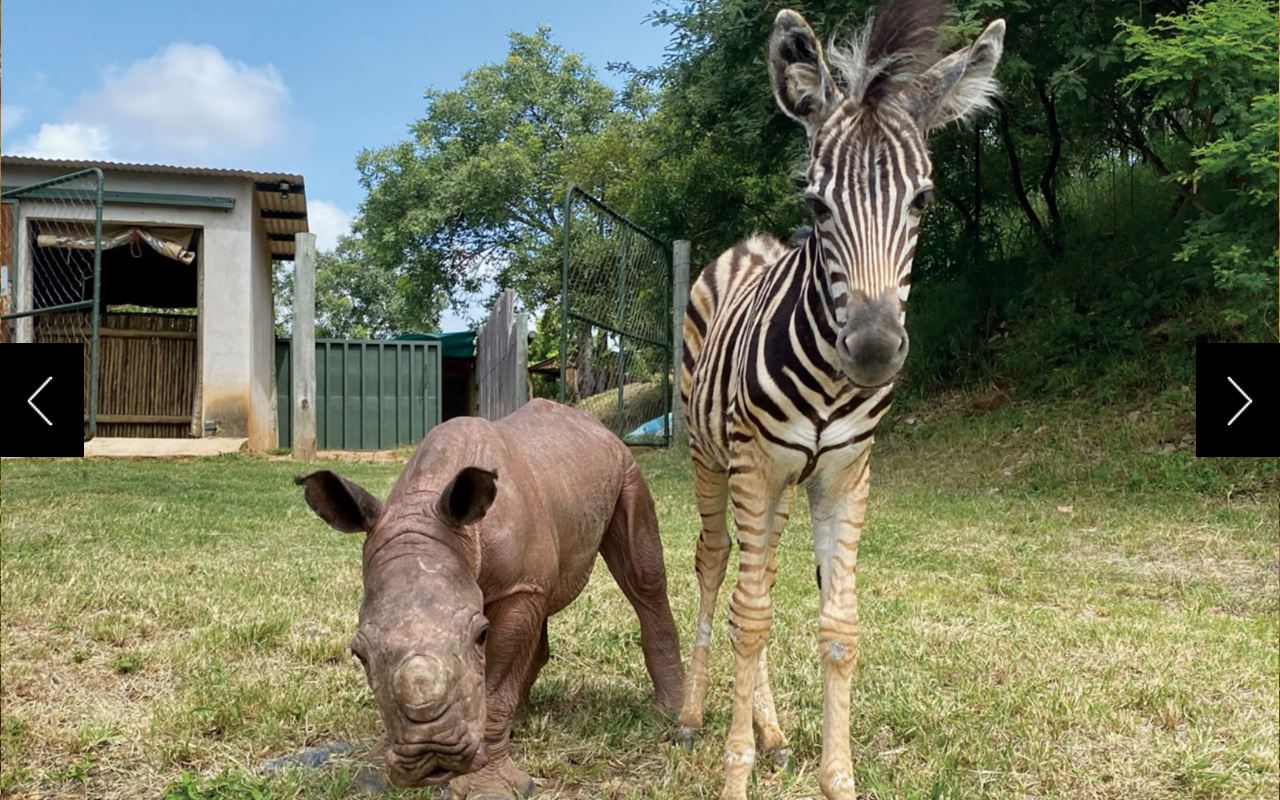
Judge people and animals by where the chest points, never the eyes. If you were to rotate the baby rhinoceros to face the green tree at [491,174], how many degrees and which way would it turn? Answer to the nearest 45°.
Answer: approximately 135° to its right

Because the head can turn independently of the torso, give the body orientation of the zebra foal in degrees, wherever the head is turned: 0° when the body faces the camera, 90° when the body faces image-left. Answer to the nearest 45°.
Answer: approximately 0°

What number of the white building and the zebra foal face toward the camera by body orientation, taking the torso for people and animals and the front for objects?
2

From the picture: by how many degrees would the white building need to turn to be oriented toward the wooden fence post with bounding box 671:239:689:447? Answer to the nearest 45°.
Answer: approximately 45° to its left

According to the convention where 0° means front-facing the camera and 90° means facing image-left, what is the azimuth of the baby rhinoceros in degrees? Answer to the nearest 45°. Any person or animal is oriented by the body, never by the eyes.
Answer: approximately 45°
